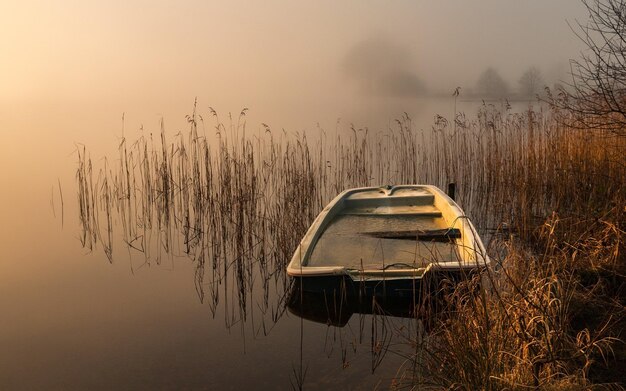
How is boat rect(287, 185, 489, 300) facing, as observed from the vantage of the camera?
facing away from the viewer
